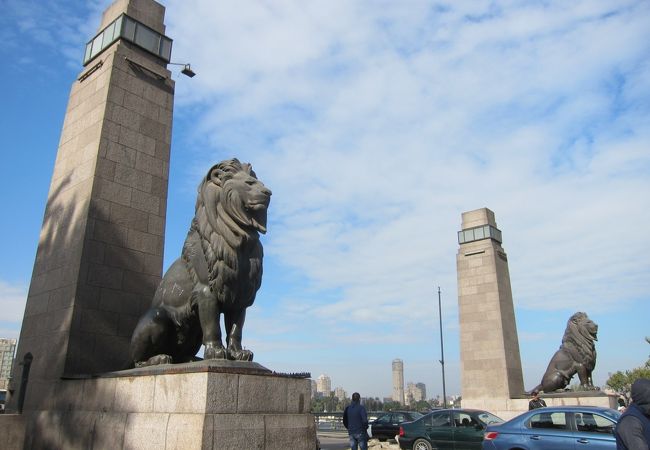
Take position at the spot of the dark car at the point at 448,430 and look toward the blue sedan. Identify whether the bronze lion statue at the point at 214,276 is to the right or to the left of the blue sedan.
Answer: right

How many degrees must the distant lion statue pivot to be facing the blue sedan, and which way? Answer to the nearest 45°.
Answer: approximately 90° to its right

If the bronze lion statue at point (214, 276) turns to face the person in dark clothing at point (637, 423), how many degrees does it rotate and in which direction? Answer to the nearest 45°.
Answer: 0° — it already faces them

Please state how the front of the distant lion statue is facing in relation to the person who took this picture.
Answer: facing to the right of the viewer

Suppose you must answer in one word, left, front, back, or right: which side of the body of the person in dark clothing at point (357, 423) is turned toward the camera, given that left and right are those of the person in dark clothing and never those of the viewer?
back

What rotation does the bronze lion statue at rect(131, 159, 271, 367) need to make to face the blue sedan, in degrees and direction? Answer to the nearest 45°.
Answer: approximately 45° to its left

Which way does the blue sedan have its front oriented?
to the viewer's right

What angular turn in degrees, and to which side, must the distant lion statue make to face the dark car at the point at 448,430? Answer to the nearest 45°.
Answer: approximately 135° to its right

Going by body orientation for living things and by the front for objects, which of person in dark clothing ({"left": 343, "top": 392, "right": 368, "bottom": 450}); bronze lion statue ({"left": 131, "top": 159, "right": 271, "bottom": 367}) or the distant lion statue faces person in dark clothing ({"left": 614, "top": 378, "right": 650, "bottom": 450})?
the bronze lion statue
